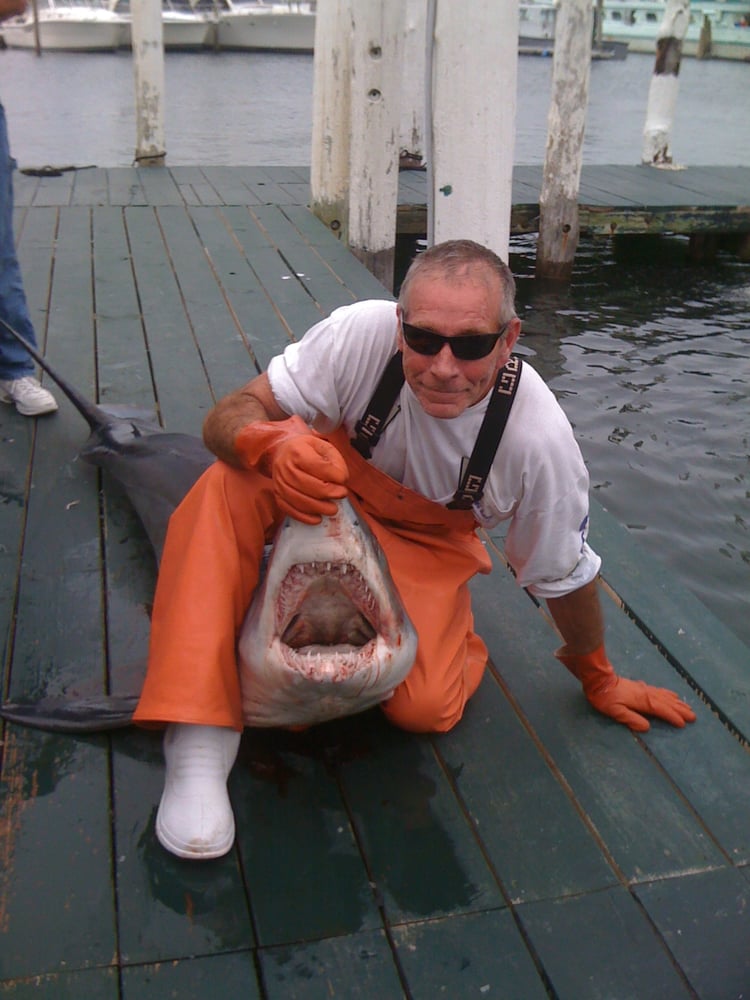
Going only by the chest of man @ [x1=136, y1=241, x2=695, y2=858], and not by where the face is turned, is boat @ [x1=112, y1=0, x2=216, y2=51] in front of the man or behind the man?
behind

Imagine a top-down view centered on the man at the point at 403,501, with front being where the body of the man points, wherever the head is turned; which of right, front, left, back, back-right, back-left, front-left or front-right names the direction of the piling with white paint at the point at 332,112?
back

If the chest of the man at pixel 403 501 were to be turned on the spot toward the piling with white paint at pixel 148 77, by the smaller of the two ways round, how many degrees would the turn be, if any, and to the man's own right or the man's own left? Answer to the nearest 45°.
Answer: approximately 180°

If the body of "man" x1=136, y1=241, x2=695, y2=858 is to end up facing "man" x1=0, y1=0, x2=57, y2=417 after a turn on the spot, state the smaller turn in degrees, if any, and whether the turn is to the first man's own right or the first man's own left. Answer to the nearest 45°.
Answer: approximately 135° to the first man's own right

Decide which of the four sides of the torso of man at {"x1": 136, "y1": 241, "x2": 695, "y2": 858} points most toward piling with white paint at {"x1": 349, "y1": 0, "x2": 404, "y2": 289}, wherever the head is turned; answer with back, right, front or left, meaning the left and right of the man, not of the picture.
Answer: back

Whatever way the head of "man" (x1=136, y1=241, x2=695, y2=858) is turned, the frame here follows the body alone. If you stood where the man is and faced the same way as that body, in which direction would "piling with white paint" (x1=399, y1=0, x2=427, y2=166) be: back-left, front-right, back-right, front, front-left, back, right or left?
back

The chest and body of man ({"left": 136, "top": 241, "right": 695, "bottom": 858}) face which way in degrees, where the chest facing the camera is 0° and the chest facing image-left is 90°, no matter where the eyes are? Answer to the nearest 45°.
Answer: approximately 0°
